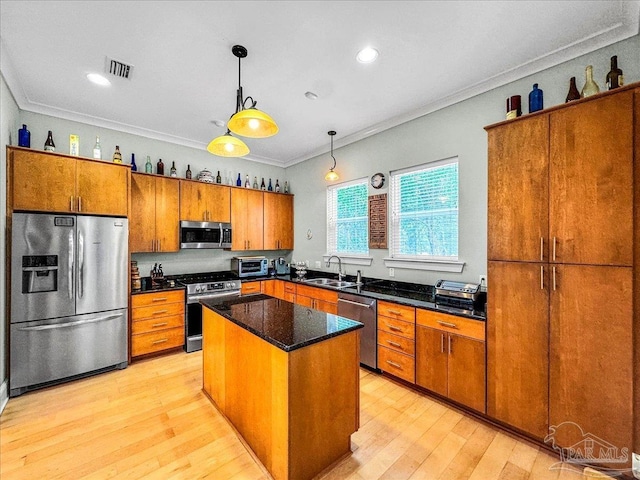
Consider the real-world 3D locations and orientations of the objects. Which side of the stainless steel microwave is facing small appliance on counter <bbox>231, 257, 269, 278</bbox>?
left

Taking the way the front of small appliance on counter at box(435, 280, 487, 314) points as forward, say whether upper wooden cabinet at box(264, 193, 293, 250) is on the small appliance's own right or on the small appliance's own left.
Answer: on the small appliance's own right

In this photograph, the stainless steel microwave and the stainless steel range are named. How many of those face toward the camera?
2

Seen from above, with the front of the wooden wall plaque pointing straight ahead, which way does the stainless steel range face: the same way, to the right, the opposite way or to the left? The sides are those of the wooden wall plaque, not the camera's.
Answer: to the left

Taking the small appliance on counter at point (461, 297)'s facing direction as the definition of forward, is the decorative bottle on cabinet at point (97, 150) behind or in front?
in front

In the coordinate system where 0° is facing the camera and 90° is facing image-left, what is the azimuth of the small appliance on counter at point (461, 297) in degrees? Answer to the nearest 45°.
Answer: approximately 45°

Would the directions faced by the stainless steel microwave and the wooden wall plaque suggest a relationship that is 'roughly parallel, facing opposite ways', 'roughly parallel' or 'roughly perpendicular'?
roughly perpendicular

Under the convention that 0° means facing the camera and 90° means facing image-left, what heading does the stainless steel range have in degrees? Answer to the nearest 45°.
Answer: approximately 0°

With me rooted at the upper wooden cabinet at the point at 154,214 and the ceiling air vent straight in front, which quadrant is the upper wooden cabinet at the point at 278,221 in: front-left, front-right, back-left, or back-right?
back-left

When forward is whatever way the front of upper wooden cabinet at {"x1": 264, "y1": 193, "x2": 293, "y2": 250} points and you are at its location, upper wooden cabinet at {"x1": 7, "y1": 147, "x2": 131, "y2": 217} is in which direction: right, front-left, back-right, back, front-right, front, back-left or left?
right

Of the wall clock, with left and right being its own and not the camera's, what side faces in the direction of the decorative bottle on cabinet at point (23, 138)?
front

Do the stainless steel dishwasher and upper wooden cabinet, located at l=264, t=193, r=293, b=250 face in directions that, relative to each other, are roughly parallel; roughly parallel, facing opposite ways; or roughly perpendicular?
roughly perpendicular

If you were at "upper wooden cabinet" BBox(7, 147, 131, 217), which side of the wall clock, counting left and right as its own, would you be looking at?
front
